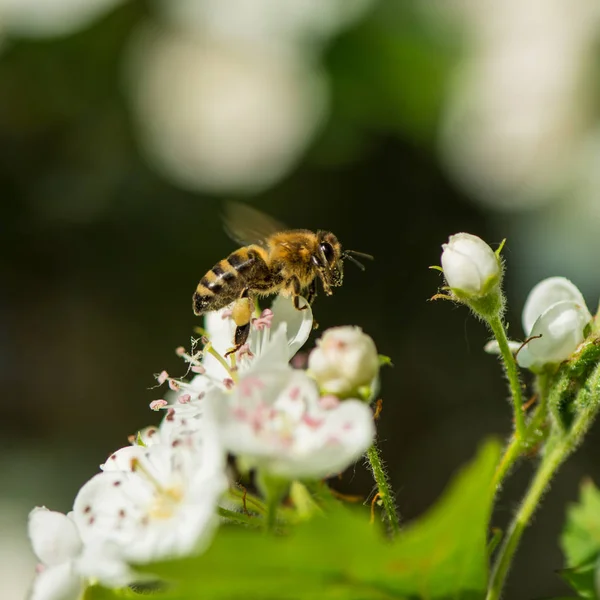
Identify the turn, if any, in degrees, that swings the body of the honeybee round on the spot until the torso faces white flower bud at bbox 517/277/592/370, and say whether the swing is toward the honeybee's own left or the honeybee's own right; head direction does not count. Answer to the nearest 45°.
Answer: approximately 45° to the honeybee's own right

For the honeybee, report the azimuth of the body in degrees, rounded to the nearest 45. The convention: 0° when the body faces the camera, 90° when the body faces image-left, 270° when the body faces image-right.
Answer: approximately 270°

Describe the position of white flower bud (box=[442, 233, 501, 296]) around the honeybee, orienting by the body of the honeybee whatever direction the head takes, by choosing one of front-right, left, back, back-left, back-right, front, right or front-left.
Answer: front-right

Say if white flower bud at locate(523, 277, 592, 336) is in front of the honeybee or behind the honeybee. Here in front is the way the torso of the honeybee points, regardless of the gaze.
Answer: in front
